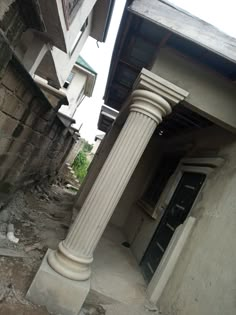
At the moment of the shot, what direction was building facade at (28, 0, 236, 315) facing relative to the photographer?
facing the viewer and to the left of the viewer
